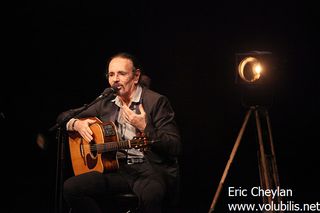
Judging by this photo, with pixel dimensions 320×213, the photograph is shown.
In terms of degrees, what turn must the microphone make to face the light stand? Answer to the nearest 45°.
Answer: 0° — it already faces it

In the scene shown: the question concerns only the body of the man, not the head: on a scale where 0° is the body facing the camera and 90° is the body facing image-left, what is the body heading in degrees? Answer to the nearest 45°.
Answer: approximately 45°

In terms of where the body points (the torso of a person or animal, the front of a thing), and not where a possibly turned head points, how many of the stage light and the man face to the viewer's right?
0

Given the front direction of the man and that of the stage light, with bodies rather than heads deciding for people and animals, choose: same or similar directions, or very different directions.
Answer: same or similar directions

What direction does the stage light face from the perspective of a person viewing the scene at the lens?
facing the viewer and to the left of the viewer

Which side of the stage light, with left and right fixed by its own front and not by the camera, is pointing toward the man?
front

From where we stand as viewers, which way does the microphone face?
facing to the right of the viewer

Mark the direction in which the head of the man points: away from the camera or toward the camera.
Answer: toward the camera

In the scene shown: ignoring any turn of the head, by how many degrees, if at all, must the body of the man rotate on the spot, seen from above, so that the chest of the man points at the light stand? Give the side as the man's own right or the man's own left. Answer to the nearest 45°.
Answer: approximately 135° to the man's own left
